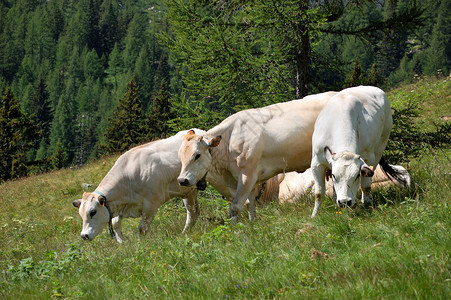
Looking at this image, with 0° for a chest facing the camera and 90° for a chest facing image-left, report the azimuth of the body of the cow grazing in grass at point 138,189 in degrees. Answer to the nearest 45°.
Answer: approximately 45°

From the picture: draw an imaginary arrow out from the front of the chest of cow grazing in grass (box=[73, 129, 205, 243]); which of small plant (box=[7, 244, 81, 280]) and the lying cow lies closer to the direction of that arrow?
the small plant

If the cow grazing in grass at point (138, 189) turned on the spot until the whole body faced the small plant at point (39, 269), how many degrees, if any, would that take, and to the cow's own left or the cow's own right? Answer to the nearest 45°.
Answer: approximately 45° to the cow's own left
